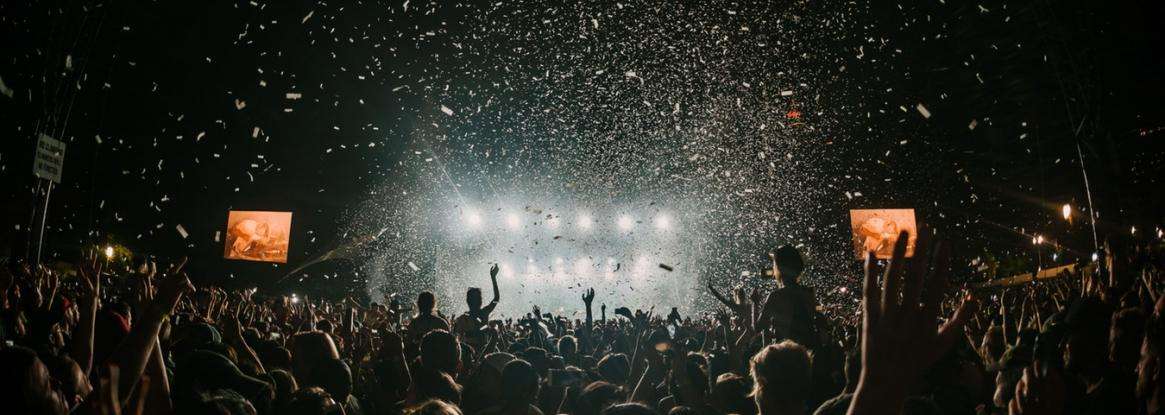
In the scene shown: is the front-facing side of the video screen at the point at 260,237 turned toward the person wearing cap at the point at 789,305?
yes

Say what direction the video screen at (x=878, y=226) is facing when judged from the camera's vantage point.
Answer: facing the viewer

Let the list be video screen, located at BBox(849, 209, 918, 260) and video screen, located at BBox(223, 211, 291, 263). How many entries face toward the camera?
2

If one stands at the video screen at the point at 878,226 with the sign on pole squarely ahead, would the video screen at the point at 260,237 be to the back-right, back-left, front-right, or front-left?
front-right

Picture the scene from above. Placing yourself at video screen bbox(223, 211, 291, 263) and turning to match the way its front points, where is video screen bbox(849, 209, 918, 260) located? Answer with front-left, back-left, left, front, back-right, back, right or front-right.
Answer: front-left

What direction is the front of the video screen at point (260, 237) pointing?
toward the camera

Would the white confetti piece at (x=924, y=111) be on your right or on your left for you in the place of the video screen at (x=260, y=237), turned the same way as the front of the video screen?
on your left

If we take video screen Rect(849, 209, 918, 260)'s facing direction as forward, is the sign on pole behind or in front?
in front

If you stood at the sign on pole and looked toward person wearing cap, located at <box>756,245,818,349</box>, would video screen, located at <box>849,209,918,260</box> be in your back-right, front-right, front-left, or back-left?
front-left

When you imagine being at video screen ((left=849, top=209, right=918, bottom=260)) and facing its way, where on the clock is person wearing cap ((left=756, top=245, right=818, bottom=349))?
The person wearing cap is roughly at 12 o'clock from the video screen.

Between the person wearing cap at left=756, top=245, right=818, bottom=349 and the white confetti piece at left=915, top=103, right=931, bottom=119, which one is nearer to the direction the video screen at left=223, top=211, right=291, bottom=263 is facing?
the person wearing cap

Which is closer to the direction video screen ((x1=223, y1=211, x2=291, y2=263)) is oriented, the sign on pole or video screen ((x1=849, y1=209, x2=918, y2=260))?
the sign on pole

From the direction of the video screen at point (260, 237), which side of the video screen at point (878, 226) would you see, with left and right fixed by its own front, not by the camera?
right
